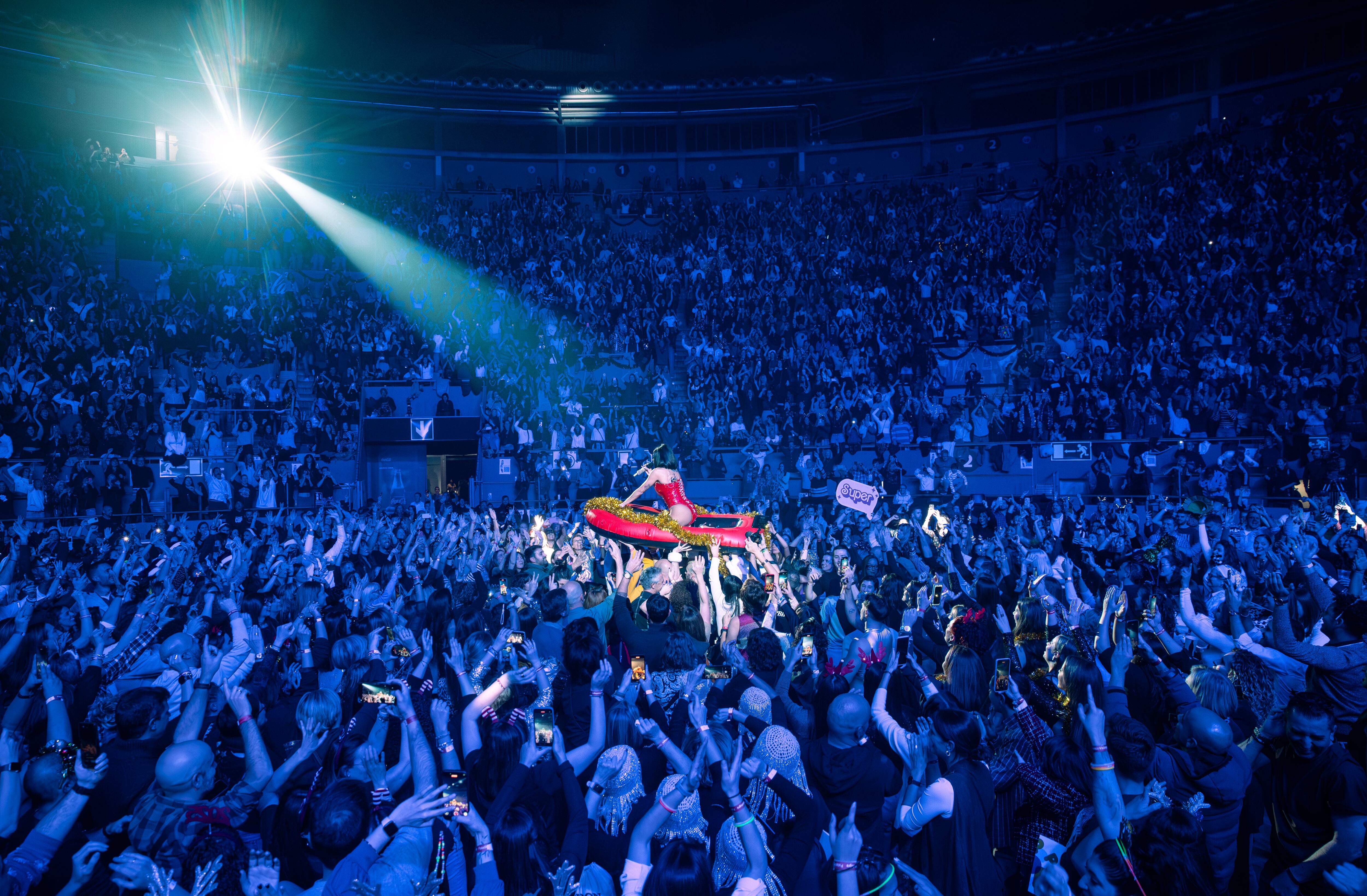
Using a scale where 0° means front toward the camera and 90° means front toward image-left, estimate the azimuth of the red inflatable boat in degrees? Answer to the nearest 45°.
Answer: approximately 90°

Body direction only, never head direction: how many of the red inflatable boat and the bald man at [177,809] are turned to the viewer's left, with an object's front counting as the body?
1

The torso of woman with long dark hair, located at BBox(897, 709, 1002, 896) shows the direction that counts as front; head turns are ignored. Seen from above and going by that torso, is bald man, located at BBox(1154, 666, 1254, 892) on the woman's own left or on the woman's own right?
on the woman's own right

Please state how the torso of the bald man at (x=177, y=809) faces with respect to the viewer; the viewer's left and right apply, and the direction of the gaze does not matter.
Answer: facing away from the viewer and to the right of the viewer

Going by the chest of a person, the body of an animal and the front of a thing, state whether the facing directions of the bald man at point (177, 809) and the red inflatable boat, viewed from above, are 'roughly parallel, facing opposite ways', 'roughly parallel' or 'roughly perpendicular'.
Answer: roughly perpendicular

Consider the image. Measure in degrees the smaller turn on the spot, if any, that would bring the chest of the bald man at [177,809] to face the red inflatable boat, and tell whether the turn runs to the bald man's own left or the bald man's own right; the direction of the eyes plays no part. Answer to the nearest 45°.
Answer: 0° — they already face it

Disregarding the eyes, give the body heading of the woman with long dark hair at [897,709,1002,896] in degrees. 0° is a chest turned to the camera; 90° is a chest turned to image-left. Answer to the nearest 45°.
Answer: approximately 135°

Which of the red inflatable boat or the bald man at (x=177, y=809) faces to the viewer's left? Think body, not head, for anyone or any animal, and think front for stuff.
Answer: the red inflatable boat

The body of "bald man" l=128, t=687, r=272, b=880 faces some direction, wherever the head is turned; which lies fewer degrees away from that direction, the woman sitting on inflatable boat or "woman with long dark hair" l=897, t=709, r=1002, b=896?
the woman sitting on inflatable boat

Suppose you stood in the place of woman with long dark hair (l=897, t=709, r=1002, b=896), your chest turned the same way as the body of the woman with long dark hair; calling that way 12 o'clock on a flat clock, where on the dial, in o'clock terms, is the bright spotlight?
The bright spotlight is roughly at 12 o'clock from the woman with long dark hair.

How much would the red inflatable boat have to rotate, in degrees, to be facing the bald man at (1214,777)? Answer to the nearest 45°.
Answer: approximately 90° to its left

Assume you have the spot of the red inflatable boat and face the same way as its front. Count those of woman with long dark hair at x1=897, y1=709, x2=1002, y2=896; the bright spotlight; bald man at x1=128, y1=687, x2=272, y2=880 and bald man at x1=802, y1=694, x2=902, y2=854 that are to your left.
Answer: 3
